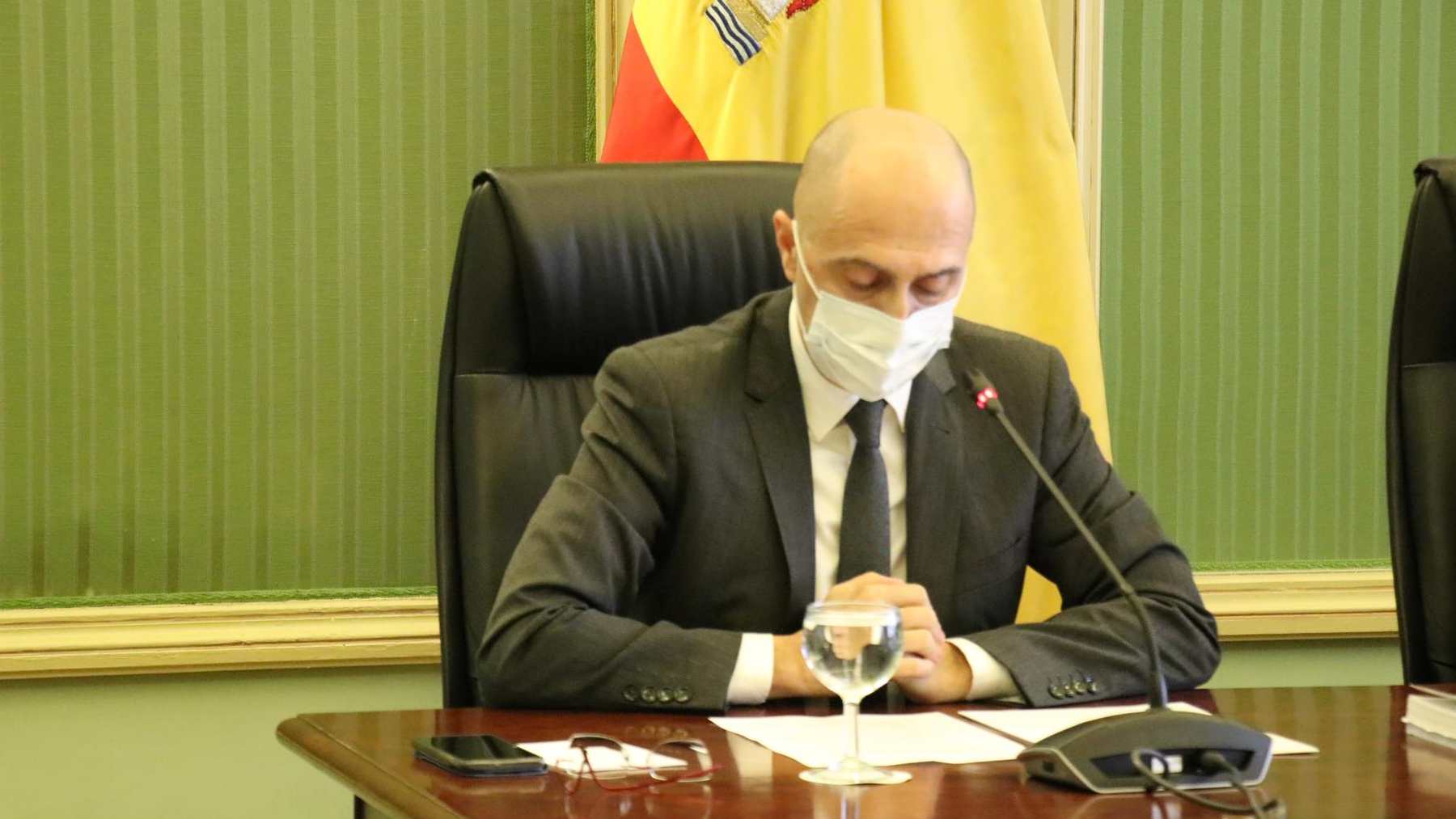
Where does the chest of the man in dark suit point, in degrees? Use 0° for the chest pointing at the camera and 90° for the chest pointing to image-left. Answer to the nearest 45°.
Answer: approximately 0°

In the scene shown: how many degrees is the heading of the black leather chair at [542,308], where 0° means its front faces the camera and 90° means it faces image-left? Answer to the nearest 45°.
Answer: approximately 315°

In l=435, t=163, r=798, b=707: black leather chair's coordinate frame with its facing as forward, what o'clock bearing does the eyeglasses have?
The eyeglasses is roughly at 1 o'clock from the black leather chair.

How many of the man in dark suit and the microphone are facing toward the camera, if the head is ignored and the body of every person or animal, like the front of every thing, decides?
1

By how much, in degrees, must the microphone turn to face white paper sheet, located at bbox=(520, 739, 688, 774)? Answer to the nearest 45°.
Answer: approximately 45° to its left

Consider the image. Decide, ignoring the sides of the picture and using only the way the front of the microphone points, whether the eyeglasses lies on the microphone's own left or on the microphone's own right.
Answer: on the microphone's own left

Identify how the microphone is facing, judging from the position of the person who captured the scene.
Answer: facing away from the viewer and to the left of the viewer

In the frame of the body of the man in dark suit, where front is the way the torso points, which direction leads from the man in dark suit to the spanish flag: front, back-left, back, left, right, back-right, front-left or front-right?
back

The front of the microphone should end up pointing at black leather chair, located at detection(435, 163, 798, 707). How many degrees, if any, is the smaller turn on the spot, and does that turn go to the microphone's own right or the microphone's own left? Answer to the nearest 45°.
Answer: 0° — it already faces it

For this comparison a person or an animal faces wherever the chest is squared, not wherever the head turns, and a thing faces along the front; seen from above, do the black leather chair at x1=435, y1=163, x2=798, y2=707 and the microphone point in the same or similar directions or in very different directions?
very different directions
